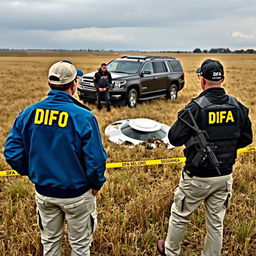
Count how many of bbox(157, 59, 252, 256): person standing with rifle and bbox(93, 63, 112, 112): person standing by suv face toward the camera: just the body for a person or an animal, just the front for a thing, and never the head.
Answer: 1

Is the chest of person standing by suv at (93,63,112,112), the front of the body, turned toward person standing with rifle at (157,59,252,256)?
yes

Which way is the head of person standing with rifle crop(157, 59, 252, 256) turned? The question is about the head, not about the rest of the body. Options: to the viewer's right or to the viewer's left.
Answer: to the viewer's left

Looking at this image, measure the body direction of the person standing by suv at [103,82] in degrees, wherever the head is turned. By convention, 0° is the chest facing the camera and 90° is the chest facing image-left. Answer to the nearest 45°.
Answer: approximately 0°

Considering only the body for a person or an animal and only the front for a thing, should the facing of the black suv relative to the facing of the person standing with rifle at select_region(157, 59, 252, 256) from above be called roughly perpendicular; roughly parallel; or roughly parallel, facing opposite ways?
roughly perpendicular

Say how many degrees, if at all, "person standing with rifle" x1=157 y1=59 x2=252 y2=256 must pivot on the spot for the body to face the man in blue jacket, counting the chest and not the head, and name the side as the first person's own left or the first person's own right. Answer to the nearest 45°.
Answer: approximately 90° to the first person's own left

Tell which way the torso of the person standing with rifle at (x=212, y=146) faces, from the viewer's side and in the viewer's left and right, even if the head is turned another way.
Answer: facing away from the viewer and to the left of the viewer

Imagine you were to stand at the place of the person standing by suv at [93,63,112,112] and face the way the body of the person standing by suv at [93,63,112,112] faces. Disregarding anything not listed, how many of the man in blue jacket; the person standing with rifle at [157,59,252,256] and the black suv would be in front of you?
2
